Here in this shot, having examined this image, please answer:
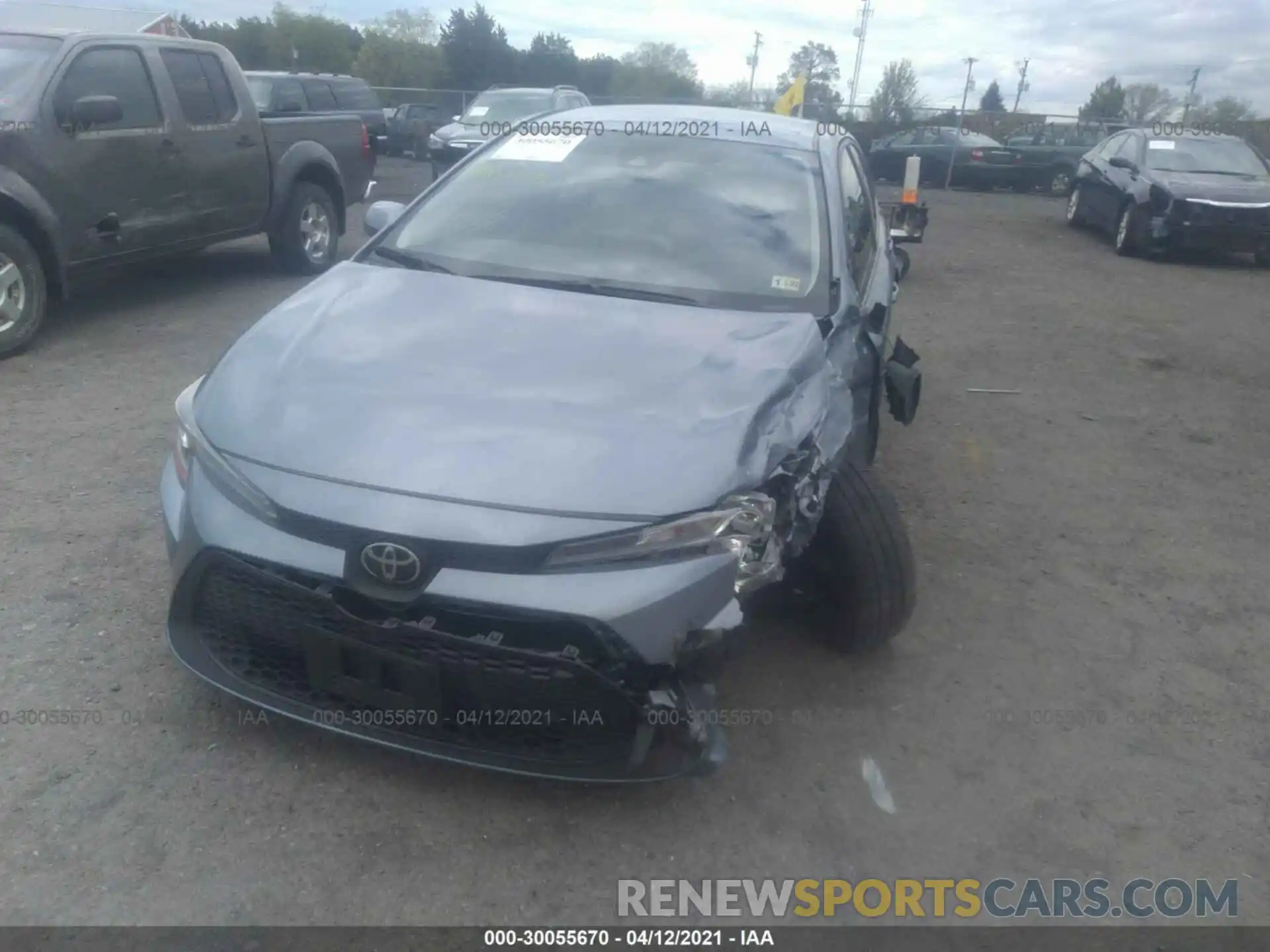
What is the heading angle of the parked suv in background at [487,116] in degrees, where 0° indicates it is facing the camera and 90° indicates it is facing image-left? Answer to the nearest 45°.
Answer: approximately 45°

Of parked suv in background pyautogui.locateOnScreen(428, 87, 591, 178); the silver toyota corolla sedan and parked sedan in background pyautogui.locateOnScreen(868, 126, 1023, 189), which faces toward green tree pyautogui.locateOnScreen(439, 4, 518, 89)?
parked sedan in background pyautogui.locateOnScreen(868, 126, 1023, 189)

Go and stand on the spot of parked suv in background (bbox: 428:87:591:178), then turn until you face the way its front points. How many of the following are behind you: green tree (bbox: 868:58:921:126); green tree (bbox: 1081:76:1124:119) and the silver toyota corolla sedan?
2

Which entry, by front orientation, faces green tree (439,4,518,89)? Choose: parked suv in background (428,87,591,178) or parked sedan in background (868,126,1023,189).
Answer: parked sedan in background (868,126,1023,189)

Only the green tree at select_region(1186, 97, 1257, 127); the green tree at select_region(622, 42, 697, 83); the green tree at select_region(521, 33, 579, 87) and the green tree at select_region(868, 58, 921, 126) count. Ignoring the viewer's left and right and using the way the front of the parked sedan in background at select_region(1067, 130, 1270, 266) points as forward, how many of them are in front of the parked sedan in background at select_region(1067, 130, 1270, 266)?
0

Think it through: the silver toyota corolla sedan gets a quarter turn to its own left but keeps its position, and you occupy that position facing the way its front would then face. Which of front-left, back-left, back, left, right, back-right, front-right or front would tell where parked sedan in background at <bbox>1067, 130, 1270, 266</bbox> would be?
left

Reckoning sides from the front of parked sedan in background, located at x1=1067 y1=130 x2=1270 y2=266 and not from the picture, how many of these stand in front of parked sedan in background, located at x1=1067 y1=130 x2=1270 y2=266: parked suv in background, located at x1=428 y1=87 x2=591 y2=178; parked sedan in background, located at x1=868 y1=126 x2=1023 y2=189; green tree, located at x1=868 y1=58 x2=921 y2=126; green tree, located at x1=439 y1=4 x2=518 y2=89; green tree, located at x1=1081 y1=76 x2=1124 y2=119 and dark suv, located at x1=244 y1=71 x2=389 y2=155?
0

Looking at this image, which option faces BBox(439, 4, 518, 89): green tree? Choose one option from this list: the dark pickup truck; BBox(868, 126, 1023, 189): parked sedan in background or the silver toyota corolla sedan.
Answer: the parked sedan in background

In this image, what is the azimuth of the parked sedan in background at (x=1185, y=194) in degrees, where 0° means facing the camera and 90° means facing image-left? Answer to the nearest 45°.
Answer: approximately 315°

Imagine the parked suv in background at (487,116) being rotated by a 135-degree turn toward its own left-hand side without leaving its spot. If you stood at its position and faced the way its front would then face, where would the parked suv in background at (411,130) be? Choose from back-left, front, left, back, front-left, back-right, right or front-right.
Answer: left

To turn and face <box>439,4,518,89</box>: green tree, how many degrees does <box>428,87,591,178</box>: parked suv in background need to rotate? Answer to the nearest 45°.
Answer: approximately 135° to its right

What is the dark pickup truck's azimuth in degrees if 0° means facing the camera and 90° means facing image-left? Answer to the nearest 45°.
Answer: approximately 45°

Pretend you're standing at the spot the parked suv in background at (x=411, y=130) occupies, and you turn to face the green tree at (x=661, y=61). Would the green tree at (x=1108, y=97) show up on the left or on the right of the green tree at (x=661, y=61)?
right

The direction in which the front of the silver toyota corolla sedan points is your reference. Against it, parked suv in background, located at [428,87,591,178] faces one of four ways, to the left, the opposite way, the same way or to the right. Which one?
the same way

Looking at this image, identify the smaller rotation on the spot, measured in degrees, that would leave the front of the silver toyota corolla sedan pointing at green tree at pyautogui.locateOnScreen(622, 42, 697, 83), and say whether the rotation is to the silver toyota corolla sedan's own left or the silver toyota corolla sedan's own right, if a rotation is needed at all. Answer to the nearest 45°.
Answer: approximately 135° to the silver toyota corolla sedan's own right

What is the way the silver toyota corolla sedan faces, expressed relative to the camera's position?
facing the viewer and to the left of the viewer

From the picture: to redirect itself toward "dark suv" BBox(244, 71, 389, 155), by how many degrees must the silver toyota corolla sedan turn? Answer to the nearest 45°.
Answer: approximately 135° to its right

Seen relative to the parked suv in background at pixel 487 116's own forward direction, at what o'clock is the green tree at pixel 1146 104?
The green tree is roughly at 6 o'clock from the parked suv in background.

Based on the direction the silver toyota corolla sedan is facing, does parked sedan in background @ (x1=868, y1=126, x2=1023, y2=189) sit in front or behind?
behind

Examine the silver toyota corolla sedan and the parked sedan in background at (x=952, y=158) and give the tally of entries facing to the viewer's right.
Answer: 0
